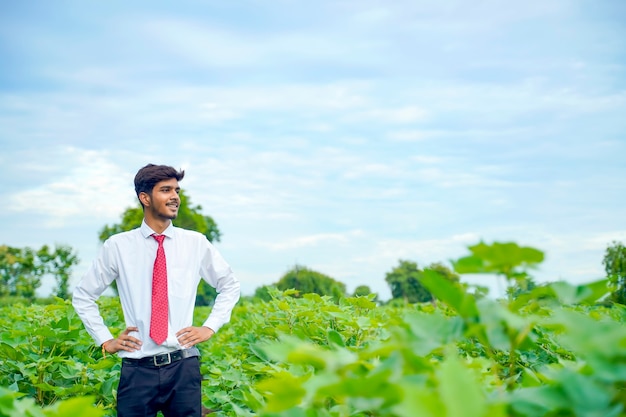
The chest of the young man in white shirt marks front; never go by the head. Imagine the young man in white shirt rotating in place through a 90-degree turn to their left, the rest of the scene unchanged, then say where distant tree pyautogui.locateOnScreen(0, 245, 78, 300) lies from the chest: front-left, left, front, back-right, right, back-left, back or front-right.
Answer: left

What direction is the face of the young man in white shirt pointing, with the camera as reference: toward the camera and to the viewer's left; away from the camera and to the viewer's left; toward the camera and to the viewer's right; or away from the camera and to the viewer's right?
toward the camera and to the viewer's right

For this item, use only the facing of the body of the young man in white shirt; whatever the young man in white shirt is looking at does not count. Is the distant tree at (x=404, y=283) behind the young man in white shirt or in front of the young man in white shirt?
behind

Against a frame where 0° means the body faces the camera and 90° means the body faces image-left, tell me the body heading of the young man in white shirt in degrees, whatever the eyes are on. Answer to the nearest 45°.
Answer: approximately 0°

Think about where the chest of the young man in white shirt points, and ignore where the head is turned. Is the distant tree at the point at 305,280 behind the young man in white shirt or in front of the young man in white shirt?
behind

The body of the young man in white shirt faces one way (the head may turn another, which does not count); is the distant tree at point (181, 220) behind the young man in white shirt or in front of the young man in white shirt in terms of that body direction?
behind
